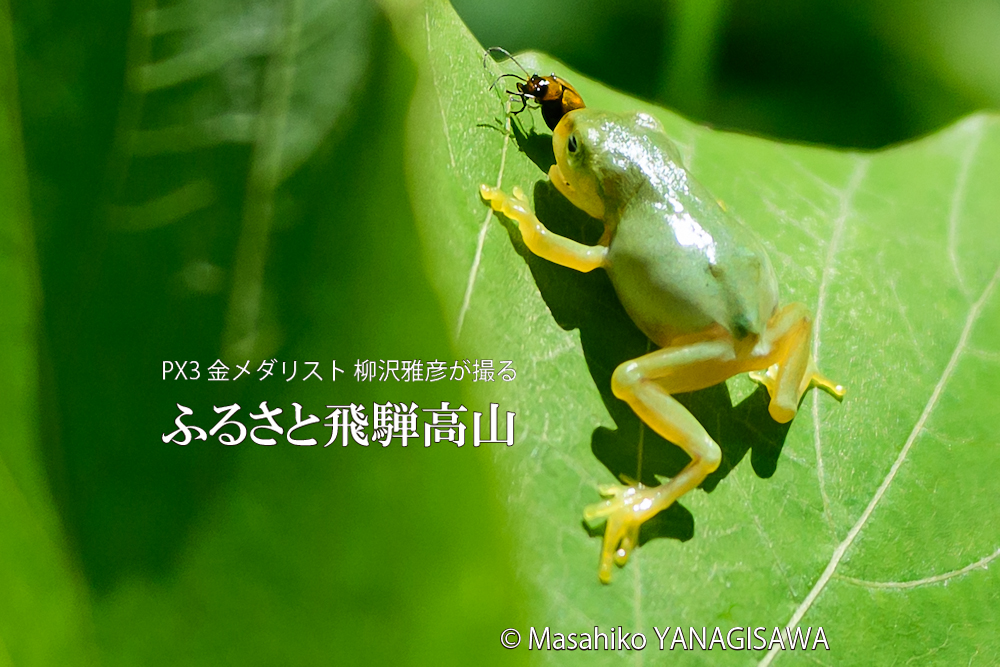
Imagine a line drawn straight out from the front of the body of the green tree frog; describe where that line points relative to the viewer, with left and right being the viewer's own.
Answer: facing away from the viewer and to the left of the viewer

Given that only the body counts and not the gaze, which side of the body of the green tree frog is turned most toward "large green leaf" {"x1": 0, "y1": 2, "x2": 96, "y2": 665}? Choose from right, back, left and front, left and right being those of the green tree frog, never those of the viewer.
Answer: left
